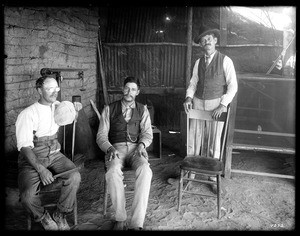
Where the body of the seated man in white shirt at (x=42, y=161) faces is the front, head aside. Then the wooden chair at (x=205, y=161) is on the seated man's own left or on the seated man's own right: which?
on the seated man's own left

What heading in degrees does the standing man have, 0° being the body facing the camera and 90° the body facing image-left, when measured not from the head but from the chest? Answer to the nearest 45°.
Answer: approximately 45°

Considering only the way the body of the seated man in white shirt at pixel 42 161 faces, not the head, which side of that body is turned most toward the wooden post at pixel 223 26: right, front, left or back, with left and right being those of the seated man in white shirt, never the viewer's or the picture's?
left

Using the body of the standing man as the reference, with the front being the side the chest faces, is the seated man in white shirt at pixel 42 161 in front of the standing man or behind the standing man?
in front

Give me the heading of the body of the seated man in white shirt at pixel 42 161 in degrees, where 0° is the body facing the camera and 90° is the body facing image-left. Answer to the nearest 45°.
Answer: approximately 315°
